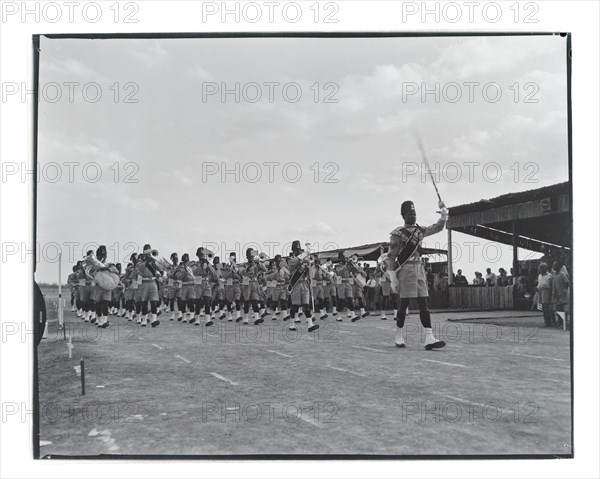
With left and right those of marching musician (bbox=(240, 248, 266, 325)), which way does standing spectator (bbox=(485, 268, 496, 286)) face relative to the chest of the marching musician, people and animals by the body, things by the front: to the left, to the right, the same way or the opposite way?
to the right

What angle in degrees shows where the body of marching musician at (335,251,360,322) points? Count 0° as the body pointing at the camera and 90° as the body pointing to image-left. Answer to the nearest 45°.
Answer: approximately 315°

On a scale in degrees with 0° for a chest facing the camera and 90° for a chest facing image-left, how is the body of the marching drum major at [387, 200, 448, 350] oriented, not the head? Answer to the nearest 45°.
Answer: approximately 315°
